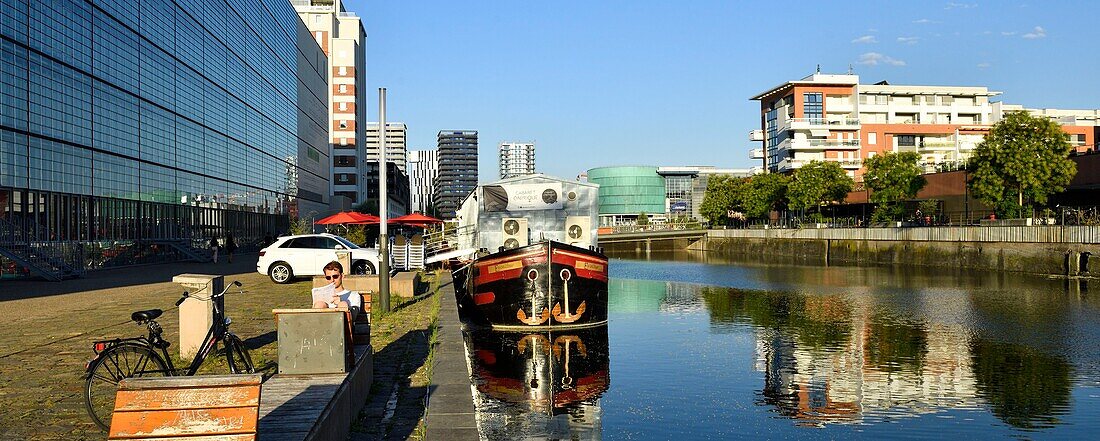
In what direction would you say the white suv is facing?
to the viewer's right

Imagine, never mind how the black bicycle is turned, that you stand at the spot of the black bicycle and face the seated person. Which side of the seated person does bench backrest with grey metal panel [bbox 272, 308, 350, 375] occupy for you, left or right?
right

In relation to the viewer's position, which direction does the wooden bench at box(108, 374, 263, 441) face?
facing away from the viewer

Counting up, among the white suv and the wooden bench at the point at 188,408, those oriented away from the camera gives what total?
1

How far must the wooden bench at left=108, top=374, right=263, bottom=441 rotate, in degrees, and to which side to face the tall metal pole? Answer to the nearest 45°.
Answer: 0° — it already faces it

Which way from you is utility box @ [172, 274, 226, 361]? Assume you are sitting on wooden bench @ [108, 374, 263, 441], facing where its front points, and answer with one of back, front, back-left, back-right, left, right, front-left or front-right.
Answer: front

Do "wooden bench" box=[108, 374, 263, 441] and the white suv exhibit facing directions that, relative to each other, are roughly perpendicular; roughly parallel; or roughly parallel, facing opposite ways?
roughly perpendicular

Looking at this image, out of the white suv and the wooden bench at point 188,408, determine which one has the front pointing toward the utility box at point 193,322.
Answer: the wooden bench

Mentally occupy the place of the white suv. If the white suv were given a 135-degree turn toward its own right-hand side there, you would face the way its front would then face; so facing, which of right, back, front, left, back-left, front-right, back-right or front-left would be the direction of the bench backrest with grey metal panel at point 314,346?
front-left

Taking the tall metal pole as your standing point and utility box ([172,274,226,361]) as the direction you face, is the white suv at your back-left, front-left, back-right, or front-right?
back-right

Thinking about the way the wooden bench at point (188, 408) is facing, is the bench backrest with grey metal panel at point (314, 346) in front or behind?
behind

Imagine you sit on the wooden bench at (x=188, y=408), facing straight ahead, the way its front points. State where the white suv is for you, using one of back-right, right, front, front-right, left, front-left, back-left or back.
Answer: front
